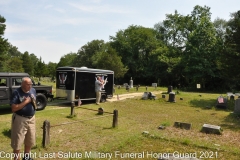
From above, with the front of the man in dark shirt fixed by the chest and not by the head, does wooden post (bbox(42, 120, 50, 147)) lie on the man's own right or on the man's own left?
on the man's own left

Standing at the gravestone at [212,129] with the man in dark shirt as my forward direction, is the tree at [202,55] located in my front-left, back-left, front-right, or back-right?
back-right

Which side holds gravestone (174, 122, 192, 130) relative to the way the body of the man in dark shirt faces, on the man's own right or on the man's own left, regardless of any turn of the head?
on the man's own left

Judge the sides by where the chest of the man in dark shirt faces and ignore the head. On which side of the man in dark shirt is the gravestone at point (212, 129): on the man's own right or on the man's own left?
on the man's own left

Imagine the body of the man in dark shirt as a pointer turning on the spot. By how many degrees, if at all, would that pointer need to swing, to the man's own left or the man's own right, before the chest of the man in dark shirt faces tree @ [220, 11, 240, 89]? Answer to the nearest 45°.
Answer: approximately 90° to the man's own left

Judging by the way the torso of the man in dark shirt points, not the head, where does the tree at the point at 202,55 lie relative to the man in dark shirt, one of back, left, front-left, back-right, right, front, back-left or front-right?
left

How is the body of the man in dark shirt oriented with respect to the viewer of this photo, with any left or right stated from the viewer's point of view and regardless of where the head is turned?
facing the viewer and to the right of the viewer
